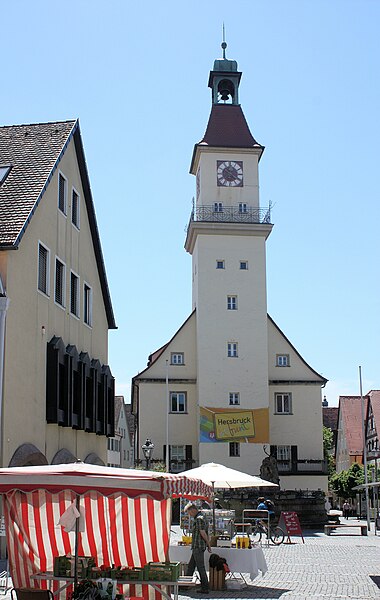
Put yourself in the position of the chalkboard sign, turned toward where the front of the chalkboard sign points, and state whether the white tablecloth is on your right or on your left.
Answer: on your right

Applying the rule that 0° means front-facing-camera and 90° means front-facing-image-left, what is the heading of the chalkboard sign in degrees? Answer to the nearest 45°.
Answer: approximately 315°
